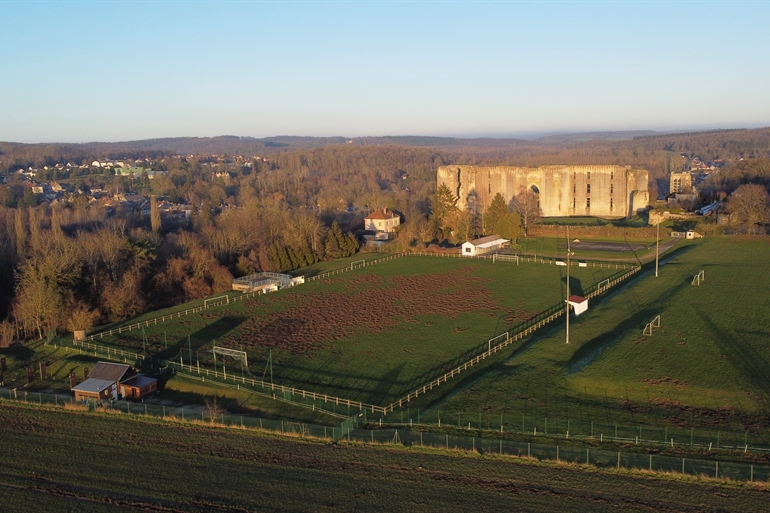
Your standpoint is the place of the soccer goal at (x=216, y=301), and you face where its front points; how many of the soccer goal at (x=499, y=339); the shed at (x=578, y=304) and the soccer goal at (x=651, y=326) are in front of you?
3

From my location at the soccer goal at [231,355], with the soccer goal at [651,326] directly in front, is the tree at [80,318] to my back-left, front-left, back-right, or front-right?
back-left

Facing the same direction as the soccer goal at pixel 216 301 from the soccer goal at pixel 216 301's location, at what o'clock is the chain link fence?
The chain link fence is roughly at 1 o'clock from the soccer goal.

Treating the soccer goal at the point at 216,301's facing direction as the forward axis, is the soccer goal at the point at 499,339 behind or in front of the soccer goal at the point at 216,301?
in front

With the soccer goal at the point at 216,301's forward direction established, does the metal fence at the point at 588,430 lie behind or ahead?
ahead

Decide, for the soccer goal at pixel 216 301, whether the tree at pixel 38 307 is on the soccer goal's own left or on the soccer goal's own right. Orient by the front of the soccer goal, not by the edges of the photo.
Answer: on the soccer goal's own right

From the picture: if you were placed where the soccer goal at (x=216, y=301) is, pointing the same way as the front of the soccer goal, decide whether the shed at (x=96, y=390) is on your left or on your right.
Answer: on your right

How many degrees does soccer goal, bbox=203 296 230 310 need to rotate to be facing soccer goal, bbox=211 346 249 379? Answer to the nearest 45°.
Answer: approximately 45° to its right

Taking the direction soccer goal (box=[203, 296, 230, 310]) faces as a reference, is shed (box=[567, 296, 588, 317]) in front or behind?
in front

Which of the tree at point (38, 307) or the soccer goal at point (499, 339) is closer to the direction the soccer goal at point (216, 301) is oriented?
the soccer goal
